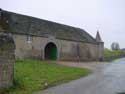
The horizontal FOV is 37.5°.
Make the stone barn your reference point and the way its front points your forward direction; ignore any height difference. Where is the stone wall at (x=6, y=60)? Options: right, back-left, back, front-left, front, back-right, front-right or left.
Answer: front-right
